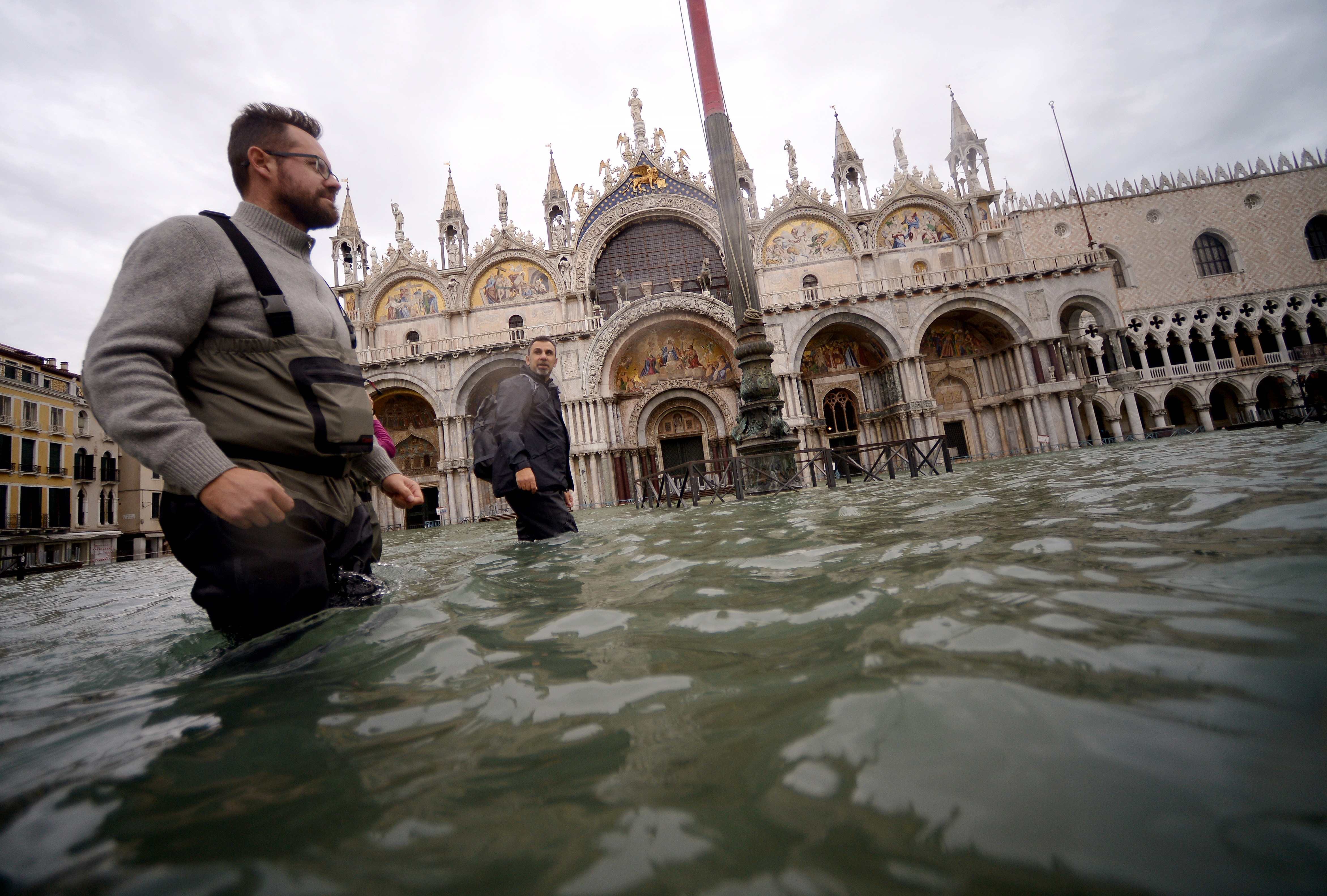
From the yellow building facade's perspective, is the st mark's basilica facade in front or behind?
in front

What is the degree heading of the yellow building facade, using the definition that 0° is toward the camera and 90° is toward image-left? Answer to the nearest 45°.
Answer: approximately 315°

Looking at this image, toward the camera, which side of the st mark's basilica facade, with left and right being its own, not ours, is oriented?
front

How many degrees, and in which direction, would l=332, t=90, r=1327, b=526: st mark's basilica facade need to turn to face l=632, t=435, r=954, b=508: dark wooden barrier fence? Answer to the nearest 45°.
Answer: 0° — it already faces it

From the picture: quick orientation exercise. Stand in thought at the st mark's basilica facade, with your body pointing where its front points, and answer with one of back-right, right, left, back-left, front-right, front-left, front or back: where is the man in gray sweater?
front

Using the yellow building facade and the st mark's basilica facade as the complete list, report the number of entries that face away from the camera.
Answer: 0

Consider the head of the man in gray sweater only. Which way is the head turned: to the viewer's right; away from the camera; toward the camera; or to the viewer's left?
to the viewer's right

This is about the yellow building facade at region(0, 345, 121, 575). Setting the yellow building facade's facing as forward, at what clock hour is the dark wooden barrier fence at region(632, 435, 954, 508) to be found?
The dark wooden barrier fence is roughly at 1 o'clock from the yellow building facade.

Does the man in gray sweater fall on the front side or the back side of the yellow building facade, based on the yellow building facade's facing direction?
on the front side
